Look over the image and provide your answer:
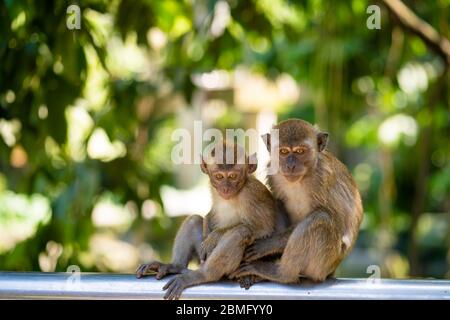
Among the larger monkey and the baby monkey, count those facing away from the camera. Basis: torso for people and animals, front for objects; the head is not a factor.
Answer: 0

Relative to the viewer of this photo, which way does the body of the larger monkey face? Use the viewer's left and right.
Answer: facing the viewer and to the left of the viewer

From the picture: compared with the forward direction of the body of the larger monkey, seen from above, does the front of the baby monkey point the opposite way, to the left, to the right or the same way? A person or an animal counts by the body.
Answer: the same way
